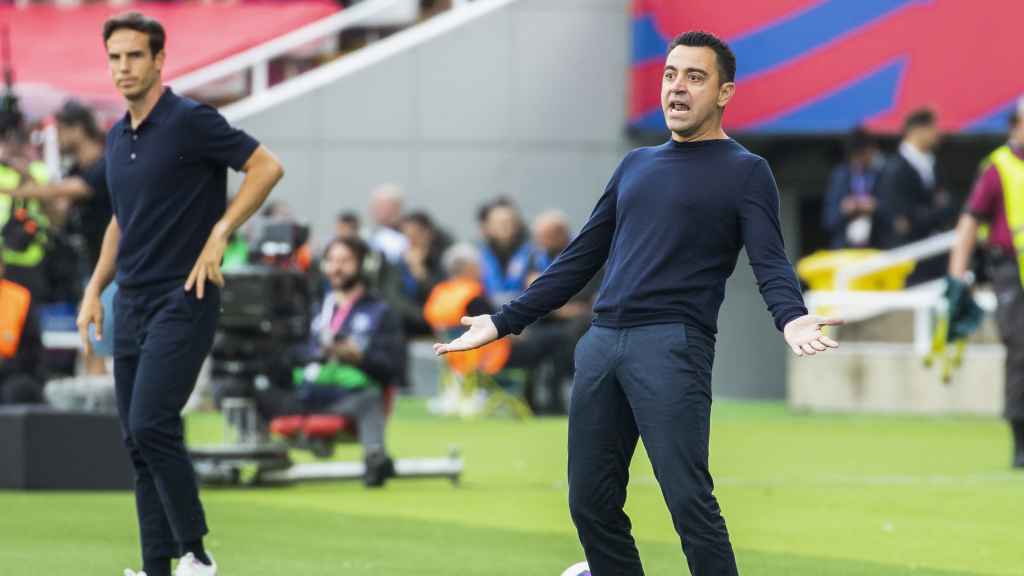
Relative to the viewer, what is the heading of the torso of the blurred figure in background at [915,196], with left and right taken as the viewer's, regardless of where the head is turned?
facing the viewer and to the right of the viewer

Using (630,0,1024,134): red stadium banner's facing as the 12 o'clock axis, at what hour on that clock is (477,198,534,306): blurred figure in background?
The blurred figure in background is roughly at 2 o'clock from the red stadium banner.

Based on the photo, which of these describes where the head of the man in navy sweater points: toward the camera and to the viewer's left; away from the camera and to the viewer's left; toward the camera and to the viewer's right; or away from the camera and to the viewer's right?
toward the camera and to the viewer's left

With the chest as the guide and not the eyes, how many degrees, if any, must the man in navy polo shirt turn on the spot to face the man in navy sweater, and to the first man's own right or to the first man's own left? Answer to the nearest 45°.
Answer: approximately 90° to the first man's own left
